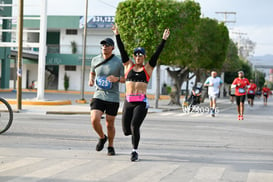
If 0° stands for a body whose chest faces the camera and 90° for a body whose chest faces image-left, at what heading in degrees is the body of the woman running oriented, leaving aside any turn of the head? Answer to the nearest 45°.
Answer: approximately 0°
